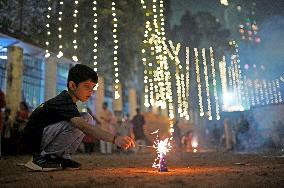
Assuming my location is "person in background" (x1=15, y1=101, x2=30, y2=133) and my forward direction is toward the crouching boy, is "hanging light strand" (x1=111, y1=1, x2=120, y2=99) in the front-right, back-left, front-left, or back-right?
back-left

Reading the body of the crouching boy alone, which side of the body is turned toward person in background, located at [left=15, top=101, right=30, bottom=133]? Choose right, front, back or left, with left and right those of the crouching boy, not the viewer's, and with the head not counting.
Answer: left

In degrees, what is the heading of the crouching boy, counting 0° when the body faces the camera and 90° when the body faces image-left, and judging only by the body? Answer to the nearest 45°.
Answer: approximately 270°

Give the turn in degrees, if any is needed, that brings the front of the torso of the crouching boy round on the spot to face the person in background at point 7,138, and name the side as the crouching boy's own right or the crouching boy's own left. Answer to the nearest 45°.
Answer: approximately 90° to the crouching boy's own left

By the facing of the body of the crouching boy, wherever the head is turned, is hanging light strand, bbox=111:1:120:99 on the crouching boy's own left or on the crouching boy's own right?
on the crouching boy's own left

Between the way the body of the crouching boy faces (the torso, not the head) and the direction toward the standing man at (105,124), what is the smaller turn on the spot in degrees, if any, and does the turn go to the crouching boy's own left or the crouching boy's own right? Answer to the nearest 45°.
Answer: approximately 90° to the crouching boy's own left
